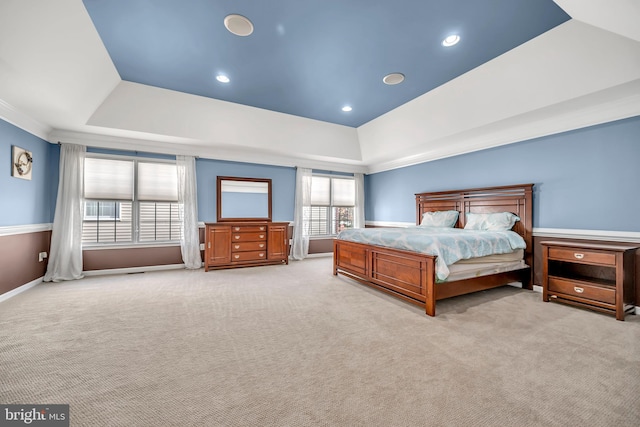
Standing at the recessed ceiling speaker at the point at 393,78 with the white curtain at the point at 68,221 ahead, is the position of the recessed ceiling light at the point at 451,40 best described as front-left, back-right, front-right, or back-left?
back-left

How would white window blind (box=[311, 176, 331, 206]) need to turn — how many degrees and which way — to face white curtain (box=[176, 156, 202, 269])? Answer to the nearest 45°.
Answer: approximately 45° to its right

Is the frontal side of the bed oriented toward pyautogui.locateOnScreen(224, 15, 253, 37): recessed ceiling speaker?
yes

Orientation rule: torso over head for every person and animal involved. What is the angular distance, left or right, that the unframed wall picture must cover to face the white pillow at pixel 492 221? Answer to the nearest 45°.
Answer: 0° — it already faces it

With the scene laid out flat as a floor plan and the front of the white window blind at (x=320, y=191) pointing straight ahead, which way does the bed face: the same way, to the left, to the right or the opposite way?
to the right

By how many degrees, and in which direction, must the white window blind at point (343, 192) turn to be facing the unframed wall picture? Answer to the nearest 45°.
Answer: approximately 45° to its right

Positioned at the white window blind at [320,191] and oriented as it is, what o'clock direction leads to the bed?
The bed is roughly at 11 o'clock from the white window blind.

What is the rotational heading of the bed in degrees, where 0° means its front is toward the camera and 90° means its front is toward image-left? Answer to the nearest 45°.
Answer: approximately 45°

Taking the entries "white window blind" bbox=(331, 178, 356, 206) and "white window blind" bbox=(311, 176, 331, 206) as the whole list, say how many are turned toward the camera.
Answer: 2

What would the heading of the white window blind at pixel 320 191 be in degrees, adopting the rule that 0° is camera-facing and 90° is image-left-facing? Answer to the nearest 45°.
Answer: approximately 0°

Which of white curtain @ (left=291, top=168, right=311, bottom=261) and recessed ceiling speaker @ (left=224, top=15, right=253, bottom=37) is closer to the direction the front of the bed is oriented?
the recessed ceiling speaker
